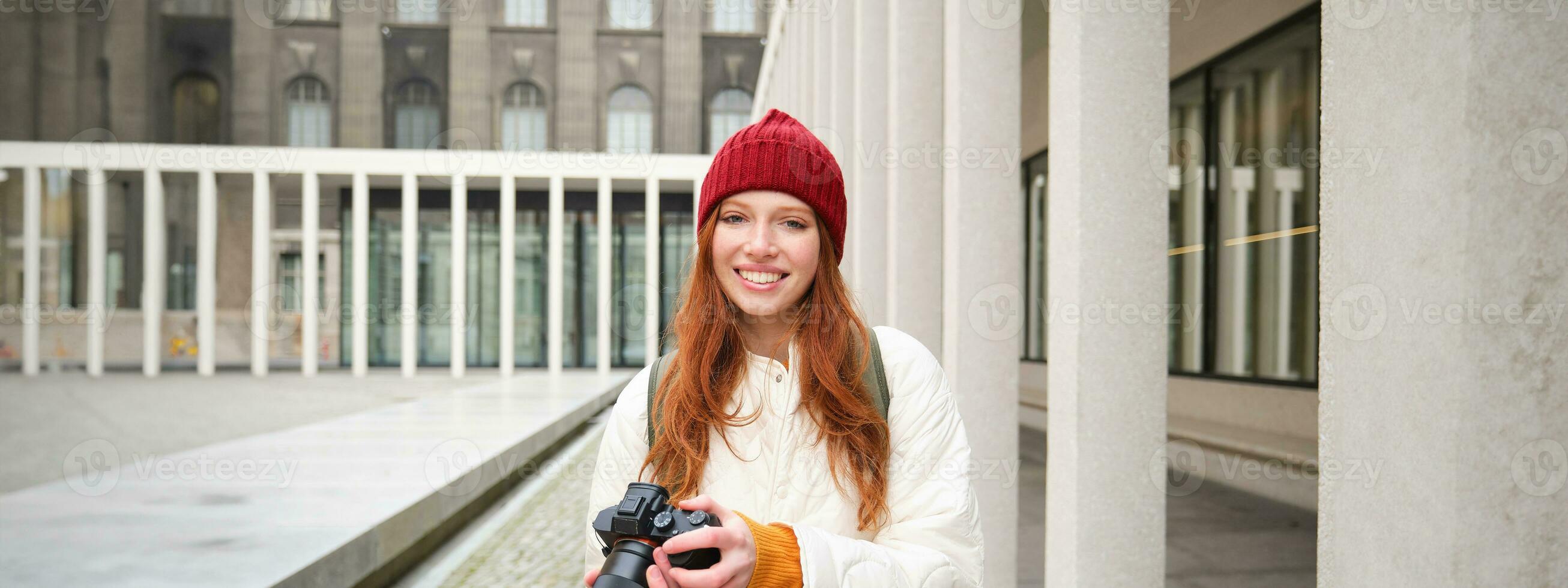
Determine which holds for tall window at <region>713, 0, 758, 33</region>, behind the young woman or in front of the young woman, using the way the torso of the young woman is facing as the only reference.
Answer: behind

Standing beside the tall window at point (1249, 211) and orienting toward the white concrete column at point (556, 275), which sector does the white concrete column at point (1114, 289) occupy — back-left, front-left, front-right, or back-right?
back-left

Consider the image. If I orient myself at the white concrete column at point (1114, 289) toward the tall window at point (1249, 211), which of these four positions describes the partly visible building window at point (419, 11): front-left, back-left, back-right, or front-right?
front-left

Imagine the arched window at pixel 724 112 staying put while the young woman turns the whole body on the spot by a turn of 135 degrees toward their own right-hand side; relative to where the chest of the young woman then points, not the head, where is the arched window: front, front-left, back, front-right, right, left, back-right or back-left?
front-right

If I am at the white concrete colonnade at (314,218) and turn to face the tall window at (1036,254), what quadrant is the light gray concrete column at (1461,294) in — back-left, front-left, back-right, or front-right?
front-right

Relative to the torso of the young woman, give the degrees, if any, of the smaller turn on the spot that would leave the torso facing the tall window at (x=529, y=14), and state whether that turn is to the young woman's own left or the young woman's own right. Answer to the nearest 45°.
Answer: approximately 180°

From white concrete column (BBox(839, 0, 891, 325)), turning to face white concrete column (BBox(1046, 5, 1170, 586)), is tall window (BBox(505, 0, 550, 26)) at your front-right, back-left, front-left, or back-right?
back-right

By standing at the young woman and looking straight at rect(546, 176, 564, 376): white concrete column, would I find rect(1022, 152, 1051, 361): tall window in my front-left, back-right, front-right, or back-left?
front-right

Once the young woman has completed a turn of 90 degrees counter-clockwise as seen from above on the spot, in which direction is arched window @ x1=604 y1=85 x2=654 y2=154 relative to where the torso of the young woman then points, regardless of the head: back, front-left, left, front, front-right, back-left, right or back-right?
left

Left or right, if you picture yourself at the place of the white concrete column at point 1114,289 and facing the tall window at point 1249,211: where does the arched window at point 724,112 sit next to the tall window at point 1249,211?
left

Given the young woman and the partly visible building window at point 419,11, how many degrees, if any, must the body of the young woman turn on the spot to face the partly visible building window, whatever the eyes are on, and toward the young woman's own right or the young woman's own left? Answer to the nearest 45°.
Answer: approximately 135° to the young woman's own right

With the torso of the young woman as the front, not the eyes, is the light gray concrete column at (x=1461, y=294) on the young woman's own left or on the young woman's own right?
on the young woman's own left

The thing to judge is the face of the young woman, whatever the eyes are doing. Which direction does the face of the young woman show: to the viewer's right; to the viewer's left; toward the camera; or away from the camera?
toward the camera

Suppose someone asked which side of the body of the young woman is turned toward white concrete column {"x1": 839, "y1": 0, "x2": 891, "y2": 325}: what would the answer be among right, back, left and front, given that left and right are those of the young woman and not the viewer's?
back

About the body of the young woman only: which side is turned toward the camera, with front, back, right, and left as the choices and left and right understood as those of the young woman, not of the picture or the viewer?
front

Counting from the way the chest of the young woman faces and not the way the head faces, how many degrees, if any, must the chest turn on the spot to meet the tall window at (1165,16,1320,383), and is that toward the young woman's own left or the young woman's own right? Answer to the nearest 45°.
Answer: approximately 135° to the young woman's own left
